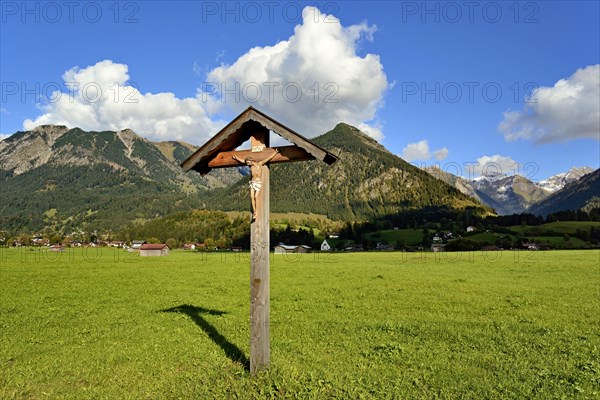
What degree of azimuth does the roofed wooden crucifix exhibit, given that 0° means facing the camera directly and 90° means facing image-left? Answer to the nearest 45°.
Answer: approximately 45°
